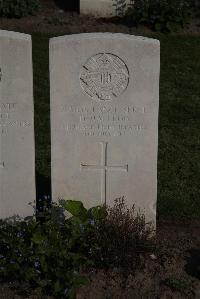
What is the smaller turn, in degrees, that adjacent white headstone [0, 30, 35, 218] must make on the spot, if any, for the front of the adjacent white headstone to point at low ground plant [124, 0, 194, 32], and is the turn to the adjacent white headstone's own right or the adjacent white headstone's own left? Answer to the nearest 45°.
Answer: approximately 135° to the adjacent white headstone's own left

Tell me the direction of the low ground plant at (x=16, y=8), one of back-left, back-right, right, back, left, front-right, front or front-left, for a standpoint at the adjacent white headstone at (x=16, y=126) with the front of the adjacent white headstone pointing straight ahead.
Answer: back

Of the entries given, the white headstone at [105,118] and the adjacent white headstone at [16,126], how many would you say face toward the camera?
2

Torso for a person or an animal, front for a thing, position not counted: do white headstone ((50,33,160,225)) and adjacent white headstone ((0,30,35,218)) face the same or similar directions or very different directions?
same or similar directions

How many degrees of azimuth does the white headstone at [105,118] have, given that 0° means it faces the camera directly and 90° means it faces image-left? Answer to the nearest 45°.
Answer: approximately 0°

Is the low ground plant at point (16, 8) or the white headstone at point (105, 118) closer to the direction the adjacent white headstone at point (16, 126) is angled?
the white headstone

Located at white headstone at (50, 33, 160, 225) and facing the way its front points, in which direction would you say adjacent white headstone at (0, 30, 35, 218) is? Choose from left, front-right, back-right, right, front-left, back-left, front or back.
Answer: right

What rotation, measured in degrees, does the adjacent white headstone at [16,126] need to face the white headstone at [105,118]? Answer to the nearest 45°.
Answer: approximately 90° to its left

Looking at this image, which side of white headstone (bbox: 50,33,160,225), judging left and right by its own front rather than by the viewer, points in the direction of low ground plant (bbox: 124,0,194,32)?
back

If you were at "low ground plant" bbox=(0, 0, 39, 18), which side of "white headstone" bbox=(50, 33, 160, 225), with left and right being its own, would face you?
back

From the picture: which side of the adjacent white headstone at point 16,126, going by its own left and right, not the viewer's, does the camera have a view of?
front
